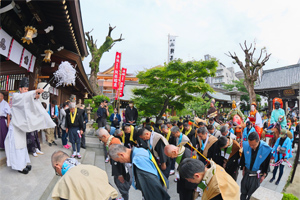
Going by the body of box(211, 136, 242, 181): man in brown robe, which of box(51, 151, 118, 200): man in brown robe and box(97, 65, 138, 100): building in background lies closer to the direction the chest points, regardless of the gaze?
the man in brown robe

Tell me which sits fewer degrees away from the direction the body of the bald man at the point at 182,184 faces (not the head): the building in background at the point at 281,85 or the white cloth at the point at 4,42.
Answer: the white cloth

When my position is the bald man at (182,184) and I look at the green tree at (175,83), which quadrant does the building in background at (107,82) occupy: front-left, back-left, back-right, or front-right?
front-left

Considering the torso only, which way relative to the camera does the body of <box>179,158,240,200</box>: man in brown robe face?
to the viewer's left

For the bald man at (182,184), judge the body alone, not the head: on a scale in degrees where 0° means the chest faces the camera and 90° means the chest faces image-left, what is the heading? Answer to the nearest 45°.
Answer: approximately 90°

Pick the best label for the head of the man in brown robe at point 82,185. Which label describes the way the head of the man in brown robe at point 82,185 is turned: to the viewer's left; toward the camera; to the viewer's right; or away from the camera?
to the viewer's left

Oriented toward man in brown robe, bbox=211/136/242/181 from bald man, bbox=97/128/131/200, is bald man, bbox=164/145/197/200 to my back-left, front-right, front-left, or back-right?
front-right

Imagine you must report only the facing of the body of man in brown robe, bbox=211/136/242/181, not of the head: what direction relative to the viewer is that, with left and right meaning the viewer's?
facing the viewer and to the left of the viewer

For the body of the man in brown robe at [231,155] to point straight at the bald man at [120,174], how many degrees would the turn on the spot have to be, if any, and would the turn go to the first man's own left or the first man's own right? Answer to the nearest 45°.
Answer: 0° — they already face them

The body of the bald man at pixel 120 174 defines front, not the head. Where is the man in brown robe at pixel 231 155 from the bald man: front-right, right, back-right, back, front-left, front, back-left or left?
back

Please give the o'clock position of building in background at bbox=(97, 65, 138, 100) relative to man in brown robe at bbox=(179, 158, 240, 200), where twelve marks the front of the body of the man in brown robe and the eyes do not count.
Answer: The building in background is roughly at 2 o'clock from the man in brown robe.

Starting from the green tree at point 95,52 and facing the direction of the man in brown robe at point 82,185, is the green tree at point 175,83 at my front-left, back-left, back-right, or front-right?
front-left

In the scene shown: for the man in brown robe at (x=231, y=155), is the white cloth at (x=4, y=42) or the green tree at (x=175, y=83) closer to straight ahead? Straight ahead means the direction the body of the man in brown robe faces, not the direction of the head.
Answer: the white cloth

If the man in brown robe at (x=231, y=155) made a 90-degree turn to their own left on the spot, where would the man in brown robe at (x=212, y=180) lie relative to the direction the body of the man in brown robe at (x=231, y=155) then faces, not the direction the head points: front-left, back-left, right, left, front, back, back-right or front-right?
front-right

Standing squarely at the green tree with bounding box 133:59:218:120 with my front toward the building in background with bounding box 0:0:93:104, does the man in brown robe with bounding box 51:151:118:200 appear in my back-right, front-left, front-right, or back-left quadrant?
front-left
